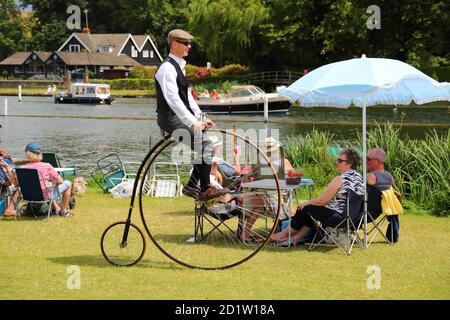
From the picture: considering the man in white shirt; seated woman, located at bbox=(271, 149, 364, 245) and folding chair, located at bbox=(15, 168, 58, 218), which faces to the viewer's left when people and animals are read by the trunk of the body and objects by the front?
the seated woman

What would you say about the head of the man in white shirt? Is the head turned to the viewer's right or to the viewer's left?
to the viewer's right

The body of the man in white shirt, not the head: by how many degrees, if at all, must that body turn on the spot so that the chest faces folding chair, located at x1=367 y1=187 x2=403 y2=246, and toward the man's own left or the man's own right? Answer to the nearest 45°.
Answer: approximately 45° to the man's own left

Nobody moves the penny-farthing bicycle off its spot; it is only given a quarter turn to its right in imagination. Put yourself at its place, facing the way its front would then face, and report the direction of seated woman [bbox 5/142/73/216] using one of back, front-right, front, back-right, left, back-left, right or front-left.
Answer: back-right

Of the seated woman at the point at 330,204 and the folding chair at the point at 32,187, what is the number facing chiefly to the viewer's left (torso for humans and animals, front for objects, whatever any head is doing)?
1

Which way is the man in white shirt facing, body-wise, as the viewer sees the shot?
to the viewer's right

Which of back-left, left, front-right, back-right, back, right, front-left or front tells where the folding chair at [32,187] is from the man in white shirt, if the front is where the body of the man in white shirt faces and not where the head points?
back-left

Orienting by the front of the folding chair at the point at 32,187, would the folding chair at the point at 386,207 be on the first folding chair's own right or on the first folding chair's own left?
on the first folding chair's own right

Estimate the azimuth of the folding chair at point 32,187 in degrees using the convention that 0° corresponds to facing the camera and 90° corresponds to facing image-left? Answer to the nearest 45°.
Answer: approximately 225°

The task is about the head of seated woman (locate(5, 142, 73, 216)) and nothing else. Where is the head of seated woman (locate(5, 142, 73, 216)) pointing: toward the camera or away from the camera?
away from the camera

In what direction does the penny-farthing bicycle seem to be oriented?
to the viewer's right

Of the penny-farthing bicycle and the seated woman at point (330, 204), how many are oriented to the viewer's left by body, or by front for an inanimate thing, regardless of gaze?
1

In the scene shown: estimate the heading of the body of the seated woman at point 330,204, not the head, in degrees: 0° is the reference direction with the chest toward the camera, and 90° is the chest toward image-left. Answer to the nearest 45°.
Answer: approximately 90°
